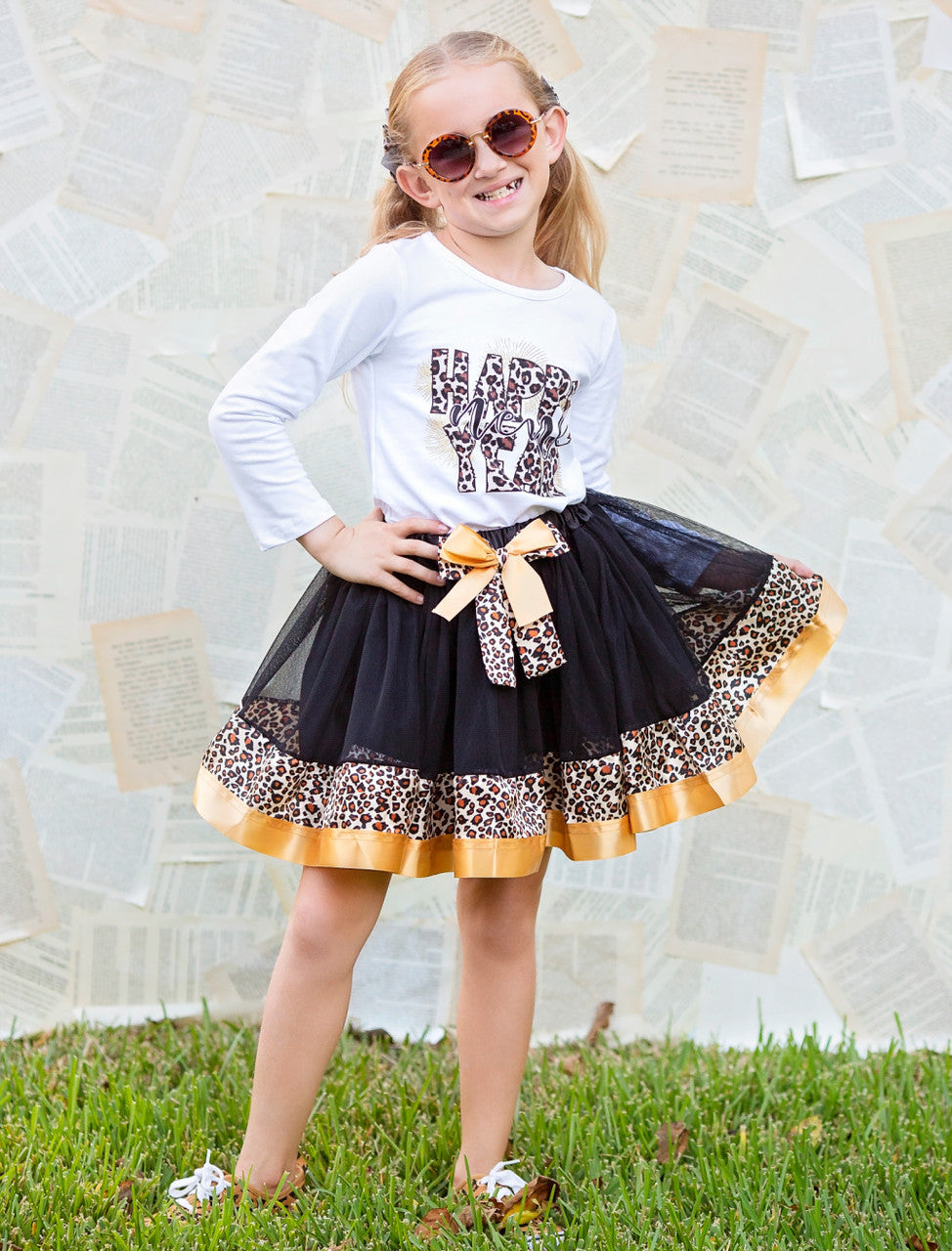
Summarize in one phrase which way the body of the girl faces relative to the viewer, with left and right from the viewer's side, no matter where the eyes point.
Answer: facing the viewer and to the right of the viewer

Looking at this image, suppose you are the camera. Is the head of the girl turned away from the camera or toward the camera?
toward the camera
